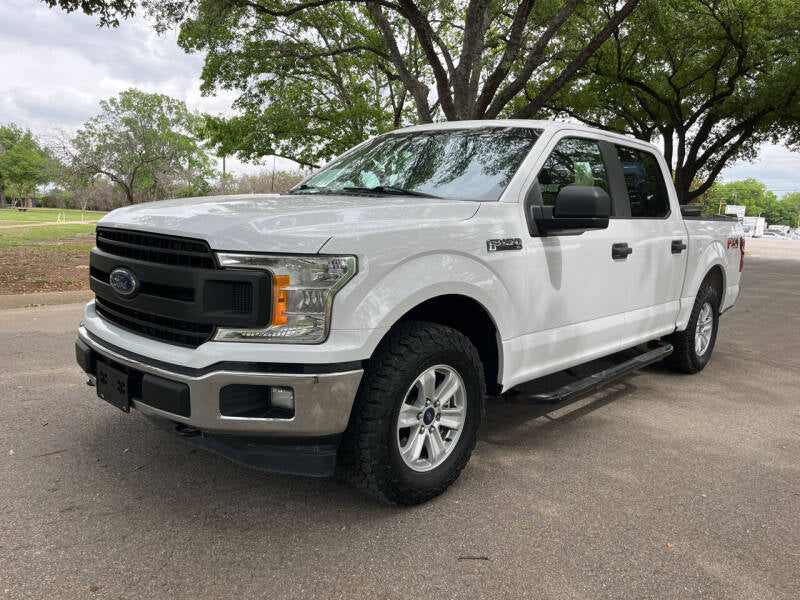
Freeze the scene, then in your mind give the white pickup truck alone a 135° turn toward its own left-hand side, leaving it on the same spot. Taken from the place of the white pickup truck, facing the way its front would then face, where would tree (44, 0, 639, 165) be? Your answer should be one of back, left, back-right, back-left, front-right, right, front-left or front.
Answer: left

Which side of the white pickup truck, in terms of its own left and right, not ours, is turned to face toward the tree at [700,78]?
back

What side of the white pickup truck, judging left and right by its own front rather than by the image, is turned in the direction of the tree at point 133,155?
right

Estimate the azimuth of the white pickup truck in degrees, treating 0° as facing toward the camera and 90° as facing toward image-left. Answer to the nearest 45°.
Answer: approximately 45°
